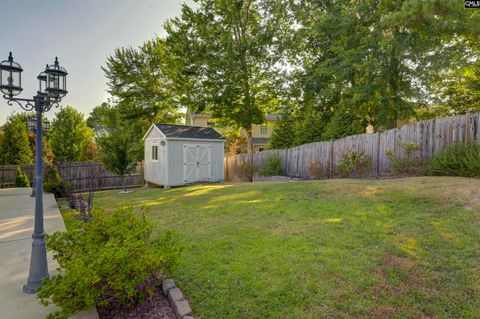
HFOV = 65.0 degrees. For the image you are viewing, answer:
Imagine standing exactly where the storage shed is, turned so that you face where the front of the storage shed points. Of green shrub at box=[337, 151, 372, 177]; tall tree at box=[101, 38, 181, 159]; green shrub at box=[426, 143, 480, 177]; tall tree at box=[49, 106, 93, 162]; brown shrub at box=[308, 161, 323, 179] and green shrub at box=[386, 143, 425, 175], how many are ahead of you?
4

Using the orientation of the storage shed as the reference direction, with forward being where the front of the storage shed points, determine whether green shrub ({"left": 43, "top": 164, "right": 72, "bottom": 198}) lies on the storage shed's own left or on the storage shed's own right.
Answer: on the storage shed's own right

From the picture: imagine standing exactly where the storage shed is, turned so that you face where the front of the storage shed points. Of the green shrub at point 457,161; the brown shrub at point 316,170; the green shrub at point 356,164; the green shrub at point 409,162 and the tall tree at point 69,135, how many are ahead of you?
4

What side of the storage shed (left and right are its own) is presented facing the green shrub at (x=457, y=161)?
front

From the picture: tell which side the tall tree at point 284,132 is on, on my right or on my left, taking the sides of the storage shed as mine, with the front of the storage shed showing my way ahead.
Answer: on my left

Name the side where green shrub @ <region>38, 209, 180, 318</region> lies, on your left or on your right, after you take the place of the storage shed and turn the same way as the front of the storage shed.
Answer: on your right

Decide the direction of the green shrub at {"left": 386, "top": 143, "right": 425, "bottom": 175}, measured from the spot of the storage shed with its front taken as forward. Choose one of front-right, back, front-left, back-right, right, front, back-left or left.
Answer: front

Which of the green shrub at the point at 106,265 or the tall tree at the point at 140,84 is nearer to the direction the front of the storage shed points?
the green shrub

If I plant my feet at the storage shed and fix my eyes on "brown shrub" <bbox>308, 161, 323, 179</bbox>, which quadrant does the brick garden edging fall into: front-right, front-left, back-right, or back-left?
front-right

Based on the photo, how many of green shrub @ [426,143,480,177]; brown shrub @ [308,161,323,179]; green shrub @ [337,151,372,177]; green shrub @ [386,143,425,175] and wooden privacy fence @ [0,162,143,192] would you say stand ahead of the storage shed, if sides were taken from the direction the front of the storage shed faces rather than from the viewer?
4

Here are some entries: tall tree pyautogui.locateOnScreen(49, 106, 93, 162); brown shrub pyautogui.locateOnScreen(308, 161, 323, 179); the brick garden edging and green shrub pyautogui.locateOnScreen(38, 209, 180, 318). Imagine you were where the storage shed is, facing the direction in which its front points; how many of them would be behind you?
1

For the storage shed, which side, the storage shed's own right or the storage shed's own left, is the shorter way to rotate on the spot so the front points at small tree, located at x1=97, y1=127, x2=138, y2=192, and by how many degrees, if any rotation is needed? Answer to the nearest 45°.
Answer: approximately 90° to the storage shed's own right

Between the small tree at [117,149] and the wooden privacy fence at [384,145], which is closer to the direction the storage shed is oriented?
the wooden privacy fence

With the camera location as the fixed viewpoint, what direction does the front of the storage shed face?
facing the viewer and to the right of the viewer
